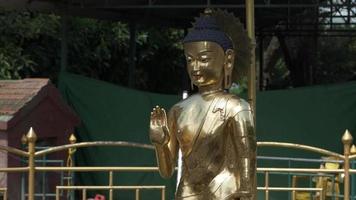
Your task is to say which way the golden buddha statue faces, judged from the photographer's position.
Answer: facing the viewer and to the left of the viewer

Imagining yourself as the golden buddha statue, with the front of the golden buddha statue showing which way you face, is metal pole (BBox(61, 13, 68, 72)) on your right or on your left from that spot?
on your right
